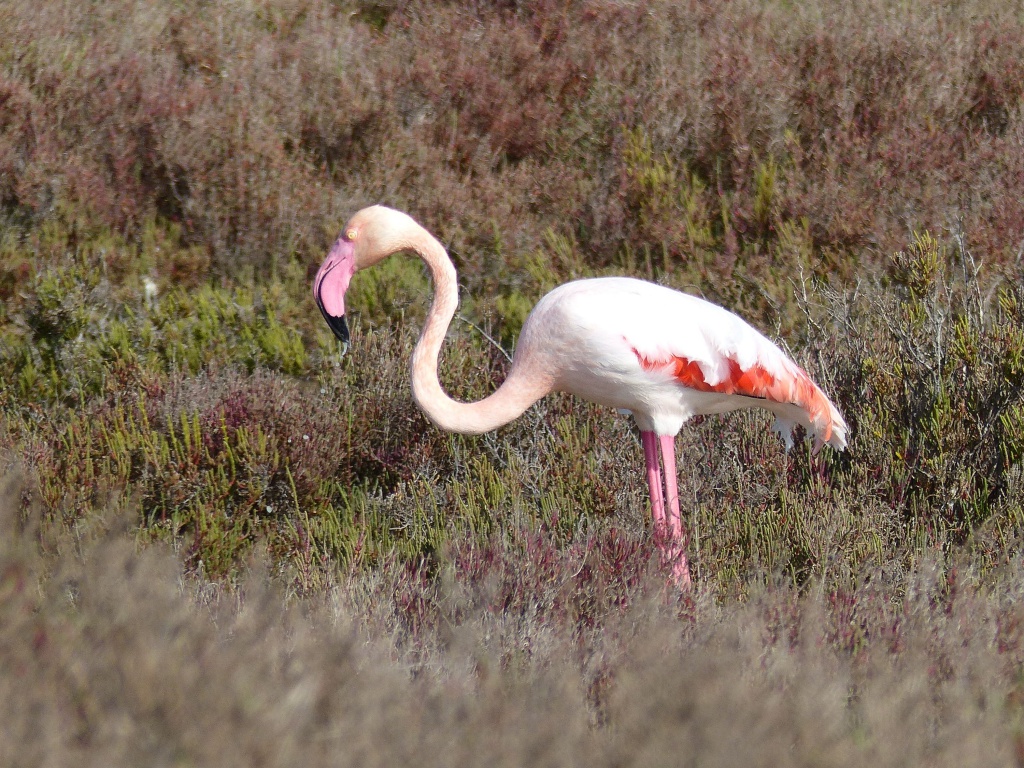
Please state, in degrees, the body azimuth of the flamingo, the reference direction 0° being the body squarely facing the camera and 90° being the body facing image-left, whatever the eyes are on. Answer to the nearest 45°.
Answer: approximately 90°
